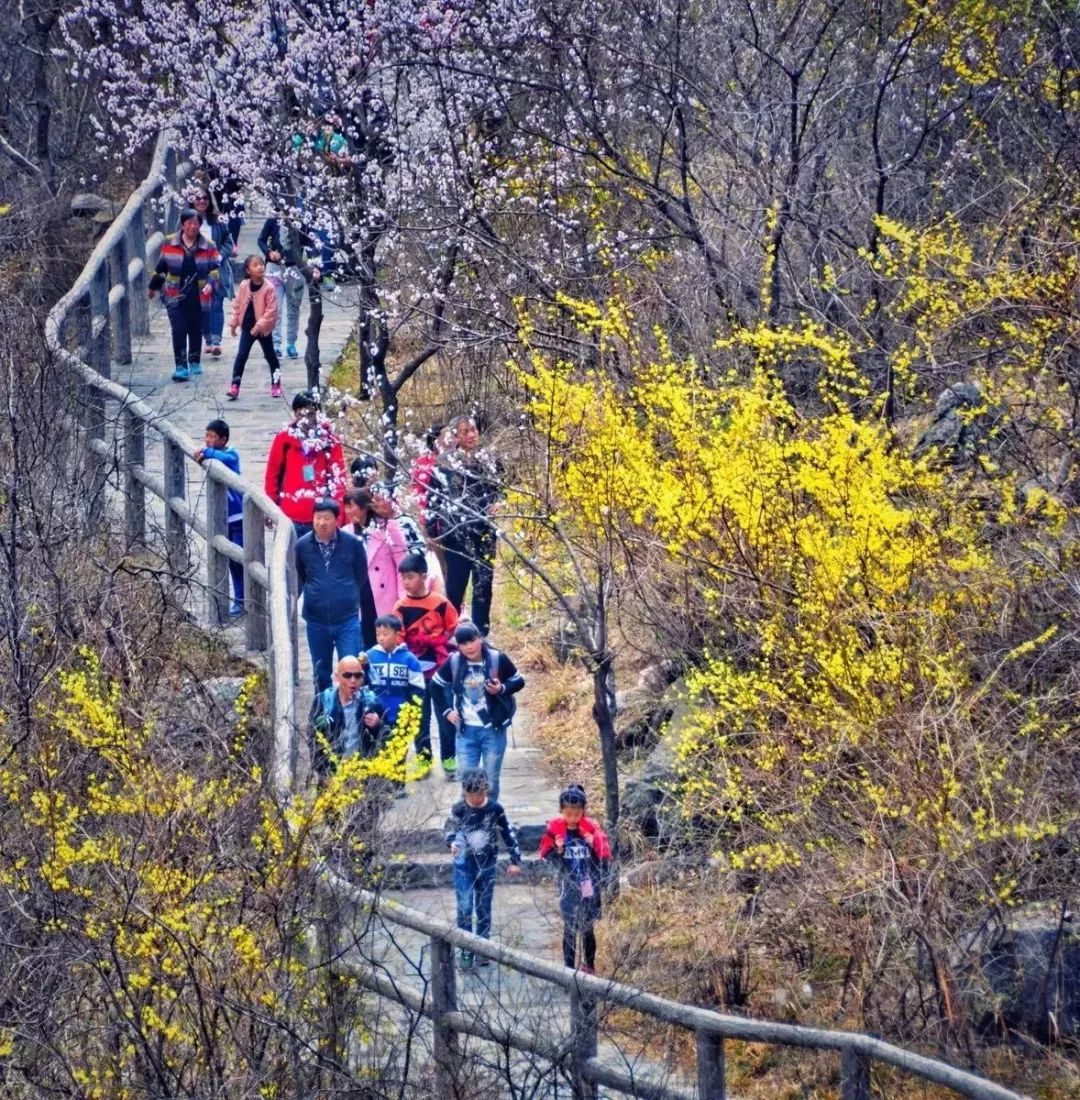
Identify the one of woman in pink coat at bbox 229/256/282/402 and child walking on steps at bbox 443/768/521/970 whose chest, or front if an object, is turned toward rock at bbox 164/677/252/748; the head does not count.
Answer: the woman in pink coat

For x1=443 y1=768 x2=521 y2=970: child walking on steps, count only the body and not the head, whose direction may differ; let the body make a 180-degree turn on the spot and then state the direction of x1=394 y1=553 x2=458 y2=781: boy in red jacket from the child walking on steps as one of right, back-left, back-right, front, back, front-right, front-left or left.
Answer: front

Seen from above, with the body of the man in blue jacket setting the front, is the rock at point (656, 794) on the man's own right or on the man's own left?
on the man's own left

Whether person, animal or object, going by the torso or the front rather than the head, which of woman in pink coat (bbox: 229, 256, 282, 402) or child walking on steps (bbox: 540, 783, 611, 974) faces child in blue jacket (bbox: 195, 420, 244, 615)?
the woman in pink coat

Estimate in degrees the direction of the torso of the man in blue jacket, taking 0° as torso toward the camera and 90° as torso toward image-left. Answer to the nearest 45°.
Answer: approximately 0°

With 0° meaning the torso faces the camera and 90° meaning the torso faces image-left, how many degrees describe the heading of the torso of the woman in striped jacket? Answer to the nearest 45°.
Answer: approximately 0°

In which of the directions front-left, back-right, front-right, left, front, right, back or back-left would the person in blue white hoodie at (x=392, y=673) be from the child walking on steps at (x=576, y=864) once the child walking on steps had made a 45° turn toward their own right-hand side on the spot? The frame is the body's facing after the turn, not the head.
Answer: right
